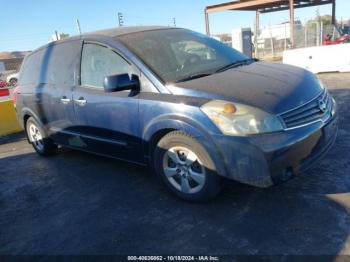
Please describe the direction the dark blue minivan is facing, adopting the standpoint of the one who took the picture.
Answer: facing the viewer and to the right of the viewer

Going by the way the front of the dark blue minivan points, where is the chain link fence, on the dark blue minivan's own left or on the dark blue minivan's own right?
on the dark blue minivan's own left
